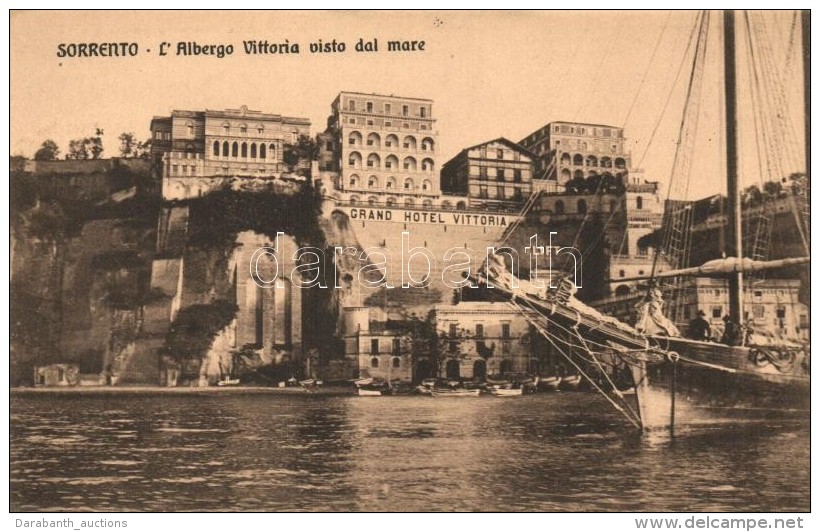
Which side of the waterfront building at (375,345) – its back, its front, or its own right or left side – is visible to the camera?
front

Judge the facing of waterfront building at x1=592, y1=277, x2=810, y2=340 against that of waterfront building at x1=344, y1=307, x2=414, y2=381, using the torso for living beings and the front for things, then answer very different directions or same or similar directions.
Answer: same or similar directions

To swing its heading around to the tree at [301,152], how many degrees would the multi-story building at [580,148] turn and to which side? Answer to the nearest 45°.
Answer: approximately 90° to its right

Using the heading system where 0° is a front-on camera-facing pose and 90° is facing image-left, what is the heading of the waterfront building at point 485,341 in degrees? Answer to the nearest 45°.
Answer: approximately 0°

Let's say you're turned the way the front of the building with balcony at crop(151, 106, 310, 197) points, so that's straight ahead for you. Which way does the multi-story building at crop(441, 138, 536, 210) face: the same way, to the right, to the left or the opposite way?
the same way

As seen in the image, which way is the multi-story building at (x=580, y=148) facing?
toward the camera

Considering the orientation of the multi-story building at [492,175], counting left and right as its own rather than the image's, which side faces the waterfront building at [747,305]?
left

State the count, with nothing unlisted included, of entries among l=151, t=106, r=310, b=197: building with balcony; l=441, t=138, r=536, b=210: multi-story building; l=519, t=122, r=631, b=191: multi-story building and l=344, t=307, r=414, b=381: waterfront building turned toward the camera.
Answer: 4

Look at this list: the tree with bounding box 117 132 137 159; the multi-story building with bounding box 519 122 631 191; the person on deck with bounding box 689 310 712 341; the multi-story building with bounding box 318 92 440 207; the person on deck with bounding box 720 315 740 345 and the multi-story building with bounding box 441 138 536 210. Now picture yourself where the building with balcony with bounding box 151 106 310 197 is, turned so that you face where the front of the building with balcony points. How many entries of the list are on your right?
1

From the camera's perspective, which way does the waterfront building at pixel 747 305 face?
toward the camera

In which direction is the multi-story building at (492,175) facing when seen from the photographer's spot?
facing the viewer

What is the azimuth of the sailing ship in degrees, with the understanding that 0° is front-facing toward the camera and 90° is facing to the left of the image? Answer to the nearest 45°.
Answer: approximately 45°

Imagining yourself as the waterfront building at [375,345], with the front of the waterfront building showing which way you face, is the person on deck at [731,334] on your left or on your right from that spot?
on your left

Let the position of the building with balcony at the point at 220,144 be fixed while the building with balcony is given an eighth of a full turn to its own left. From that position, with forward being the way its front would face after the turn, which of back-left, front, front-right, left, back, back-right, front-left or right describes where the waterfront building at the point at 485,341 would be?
front-left

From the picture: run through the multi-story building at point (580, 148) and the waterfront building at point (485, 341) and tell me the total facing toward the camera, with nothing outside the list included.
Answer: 2
